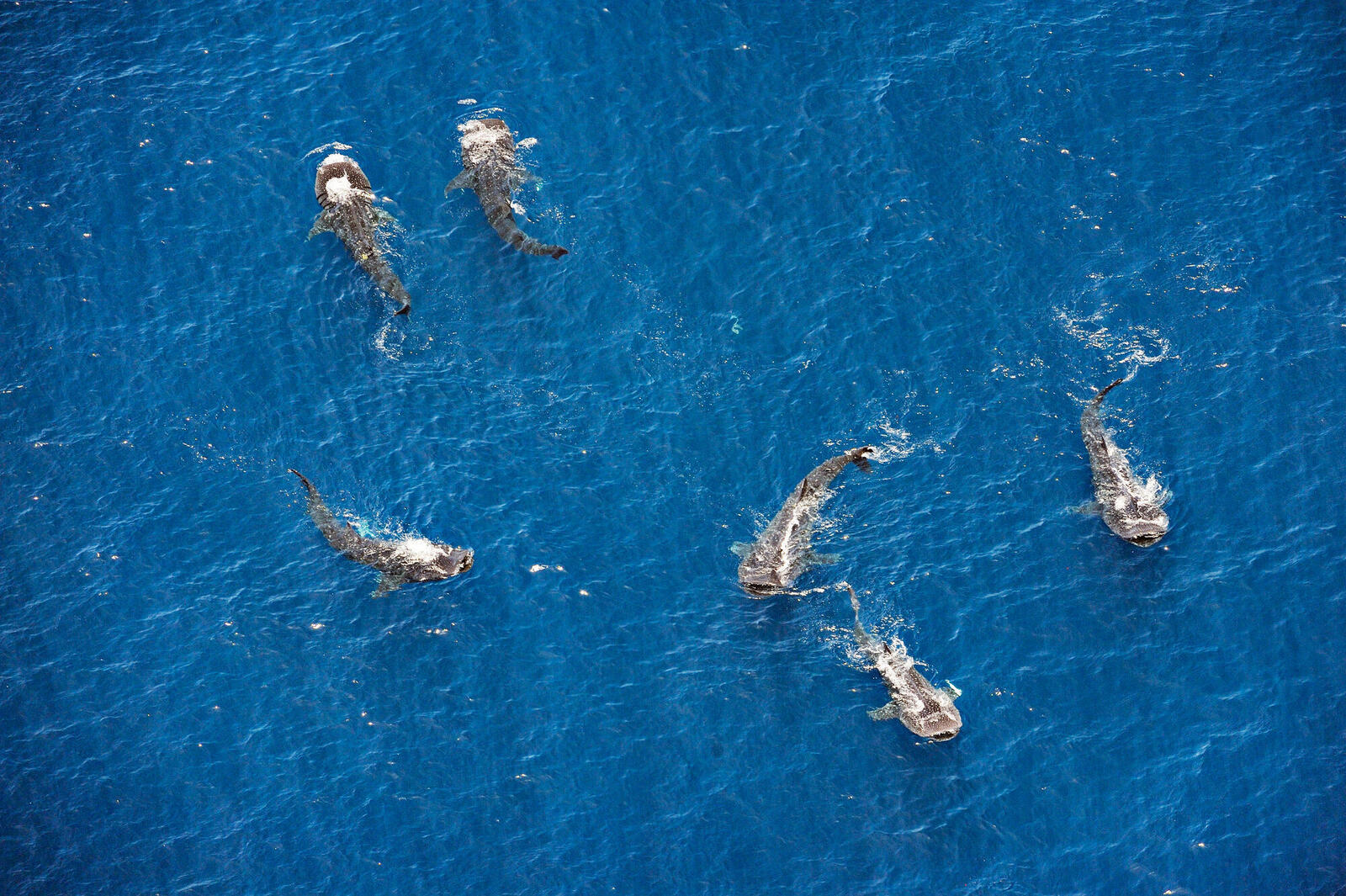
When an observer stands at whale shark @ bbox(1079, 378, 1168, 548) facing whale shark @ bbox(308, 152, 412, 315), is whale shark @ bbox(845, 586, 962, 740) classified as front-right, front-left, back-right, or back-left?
front-left

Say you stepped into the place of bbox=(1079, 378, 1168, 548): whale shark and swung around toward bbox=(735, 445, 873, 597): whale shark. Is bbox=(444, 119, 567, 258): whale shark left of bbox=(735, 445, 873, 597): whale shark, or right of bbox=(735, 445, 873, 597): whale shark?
right

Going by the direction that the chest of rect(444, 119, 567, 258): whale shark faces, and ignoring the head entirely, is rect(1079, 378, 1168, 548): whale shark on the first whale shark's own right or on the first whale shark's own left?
on the first whale shark's own right

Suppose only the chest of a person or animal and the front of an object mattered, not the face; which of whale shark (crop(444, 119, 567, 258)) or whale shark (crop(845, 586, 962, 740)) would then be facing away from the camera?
whale shark (crop(444, 119, 567, 258))

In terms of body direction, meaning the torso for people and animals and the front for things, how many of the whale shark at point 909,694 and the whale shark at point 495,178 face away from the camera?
1

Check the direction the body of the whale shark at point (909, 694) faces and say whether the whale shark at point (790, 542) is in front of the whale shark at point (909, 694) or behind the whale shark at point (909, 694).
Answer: behind

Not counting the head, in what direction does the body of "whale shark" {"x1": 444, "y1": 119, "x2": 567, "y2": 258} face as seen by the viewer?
away from the camera

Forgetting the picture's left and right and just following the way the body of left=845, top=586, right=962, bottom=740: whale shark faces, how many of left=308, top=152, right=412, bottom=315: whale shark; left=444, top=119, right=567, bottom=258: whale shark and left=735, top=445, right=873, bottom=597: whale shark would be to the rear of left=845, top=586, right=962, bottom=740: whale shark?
3

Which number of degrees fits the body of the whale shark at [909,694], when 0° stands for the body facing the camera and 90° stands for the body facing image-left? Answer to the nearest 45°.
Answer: approximately 315°

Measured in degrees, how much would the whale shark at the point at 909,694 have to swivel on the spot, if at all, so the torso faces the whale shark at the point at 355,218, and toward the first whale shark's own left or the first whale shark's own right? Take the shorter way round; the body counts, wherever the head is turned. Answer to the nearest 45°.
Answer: approximately 180°

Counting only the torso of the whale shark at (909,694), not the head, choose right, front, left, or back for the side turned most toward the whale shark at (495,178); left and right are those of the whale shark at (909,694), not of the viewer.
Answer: back

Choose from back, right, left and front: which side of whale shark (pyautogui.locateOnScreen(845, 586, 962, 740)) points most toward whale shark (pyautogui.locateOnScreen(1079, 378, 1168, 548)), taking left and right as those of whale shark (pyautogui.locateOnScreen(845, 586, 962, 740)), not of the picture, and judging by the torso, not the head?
left

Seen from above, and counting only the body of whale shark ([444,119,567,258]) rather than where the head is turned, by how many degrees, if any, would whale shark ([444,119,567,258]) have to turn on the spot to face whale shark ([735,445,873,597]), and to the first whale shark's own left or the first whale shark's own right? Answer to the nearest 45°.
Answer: approximately 135° to the first whale shark's own right
